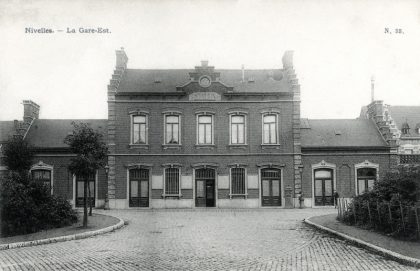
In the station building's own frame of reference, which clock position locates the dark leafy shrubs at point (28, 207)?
The dark leafy shrubs is roughly at 1 o'clock from the station building.

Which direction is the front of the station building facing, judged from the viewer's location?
facing the viewer

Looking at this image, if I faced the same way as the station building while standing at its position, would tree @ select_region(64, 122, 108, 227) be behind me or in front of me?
in front

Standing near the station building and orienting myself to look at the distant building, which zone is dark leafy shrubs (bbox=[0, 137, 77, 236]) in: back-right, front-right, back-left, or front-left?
back-right

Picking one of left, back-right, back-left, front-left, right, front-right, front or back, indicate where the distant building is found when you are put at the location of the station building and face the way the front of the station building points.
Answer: back-left

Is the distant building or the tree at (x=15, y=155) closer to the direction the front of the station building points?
the tree

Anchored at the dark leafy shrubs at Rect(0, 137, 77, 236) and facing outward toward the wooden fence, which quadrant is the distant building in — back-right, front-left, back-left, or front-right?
front-left

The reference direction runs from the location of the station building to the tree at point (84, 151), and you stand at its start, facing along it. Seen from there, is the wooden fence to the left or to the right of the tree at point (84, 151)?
left

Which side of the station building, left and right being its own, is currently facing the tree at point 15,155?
right

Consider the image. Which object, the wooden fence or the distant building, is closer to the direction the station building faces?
the wooden fence

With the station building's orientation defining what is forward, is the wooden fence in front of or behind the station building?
in front
